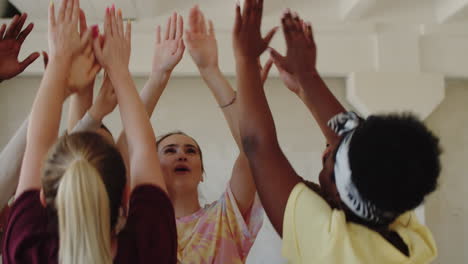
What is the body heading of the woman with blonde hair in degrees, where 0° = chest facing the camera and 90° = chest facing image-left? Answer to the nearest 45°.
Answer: approximately 180°
